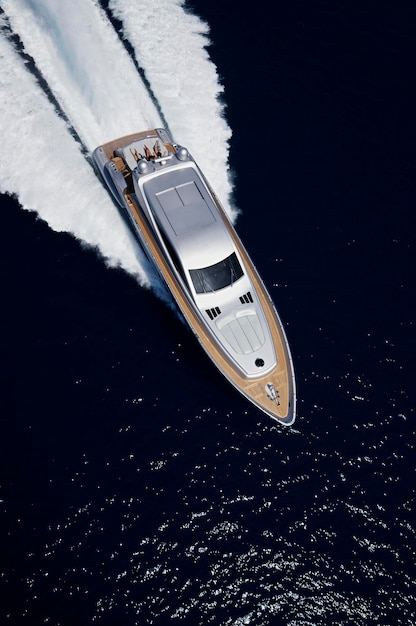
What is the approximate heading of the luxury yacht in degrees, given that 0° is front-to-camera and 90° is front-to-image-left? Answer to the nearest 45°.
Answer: approximately 315°
